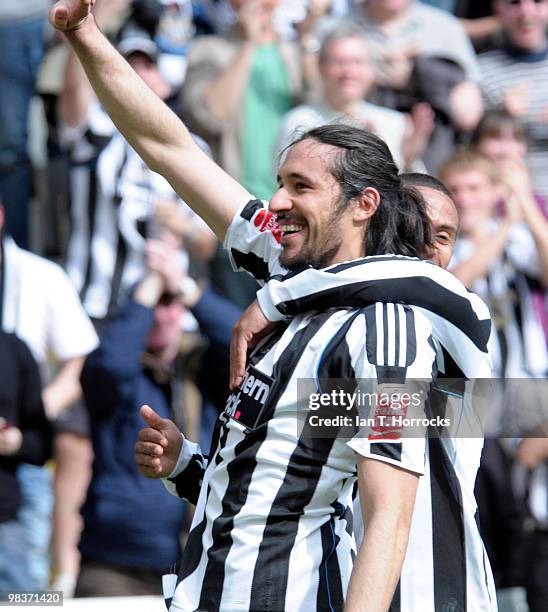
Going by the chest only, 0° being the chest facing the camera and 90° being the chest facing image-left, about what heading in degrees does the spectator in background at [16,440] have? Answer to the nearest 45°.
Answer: approximately 0°

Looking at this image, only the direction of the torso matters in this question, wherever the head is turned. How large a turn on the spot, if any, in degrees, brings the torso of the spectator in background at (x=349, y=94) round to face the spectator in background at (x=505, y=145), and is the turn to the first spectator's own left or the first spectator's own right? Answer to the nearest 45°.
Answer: approximately 90° to the first spectator's own left

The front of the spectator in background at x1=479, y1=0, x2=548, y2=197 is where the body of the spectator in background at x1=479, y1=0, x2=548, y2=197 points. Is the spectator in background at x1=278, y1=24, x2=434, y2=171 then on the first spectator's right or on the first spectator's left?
on the first spectator's right

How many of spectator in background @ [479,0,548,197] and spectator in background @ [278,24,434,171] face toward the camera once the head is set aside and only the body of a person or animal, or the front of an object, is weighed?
2

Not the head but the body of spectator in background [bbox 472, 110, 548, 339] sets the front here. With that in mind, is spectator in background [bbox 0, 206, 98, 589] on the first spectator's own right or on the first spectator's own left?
on the first spectator's own right
